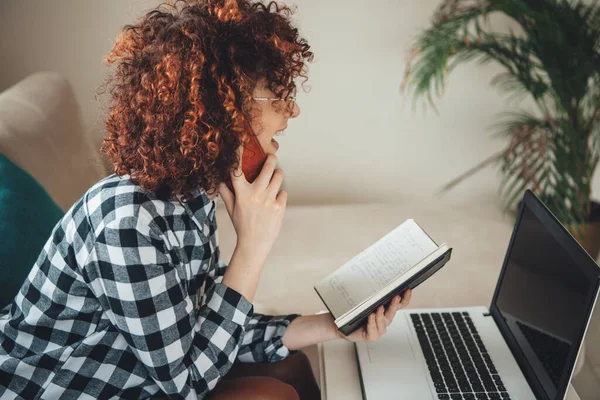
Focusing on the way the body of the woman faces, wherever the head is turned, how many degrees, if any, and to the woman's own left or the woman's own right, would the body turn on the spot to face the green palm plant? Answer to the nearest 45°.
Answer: approximately 45° to the woman's own left

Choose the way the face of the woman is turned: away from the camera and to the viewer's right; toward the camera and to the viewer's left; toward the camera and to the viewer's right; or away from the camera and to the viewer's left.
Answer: away from the camera and to the viewer's right

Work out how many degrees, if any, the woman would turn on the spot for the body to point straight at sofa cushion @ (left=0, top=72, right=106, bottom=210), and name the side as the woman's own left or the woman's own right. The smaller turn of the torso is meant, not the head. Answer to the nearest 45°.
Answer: approximately 135° to the woman's own left

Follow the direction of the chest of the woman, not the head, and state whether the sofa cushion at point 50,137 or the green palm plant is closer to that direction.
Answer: the green palm plant

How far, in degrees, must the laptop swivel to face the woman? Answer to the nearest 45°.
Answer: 0° — it already faces them

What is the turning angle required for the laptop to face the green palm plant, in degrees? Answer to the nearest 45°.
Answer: approximately 90° to its right

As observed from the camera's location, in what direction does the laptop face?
facing to the left of the viewer

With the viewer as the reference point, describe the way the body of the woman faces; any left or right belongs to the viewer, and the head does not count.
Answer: facing to the right of the viewer

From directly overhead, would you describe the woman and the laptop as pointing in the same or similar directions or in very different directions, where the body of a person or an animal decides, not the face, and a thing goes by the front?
very different directions

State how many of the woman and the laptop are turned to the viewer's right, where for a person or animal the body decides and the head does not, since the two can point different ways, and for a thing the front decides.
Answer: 1
